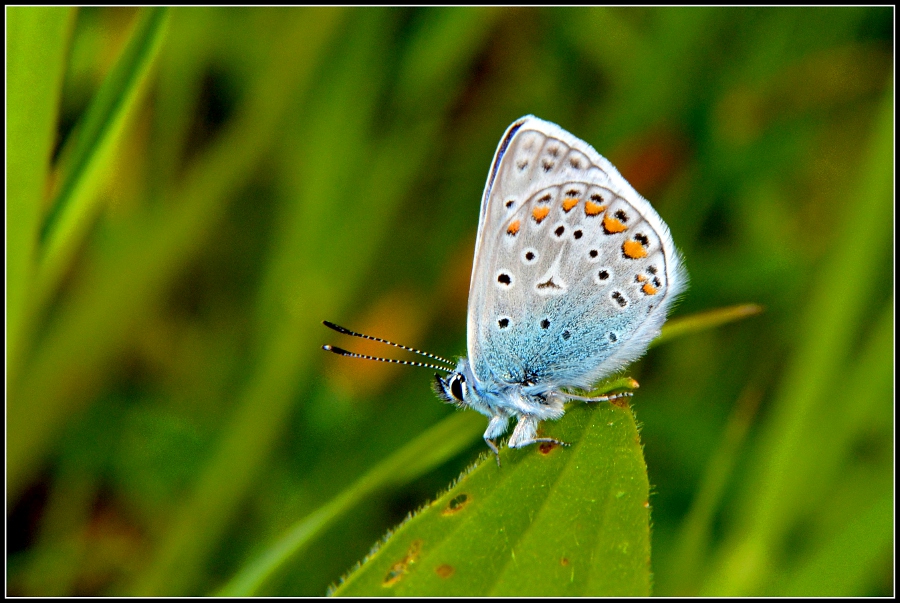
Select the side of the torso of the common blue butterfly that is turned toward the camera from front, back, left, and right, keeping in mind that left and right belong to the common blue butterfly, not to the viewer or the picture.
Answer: left

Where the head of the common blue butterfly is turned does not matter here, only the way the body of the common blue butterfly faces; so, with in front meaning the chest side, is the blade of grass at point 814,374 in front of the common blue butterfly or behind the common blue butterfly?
behind

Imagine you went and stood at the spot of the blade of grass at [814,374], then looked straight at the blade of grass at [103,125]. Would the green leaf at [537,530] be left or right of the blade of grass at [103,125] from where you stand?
left
